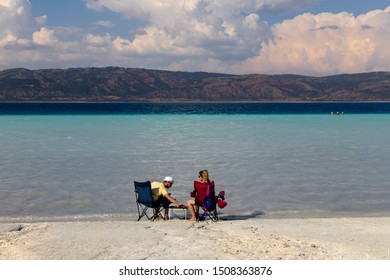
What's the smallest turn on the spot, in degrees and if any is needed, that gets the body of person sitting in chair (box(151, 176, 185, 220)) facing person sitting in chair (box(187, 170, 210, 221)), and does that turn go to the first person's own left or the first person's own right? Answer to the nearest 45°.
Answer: approximately 45° to the first person's own right
